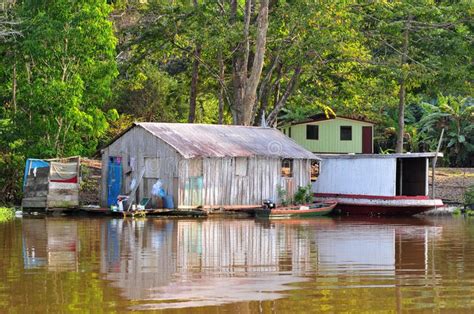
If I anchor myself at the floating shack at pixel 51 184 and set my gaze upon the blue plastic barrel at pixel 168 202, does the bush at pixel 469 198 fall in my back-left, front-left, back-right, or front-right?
front-left

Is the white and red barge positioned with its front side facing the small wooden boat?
no

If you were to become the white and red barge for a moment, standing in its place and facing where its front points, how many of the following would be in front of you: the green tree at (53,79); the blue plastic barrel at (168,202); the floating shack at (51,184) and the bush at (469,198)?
1

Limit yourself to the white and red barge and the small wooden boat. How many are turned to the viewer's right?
2

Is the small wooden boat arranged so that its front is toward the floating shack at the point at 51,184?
no

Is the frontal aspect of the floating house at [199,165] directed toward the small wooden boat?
no

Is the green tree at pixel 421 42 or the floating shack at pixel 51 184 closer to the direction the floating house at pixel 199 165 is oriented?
the floating shack

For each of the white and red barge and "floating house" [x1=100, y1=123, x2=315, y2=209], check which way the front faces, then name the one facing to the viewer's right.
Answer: the white and red barge

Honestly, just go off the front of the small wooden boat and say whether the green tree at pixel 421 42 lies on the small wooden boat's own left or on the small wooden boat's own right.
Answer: on the small wooden boat's own left

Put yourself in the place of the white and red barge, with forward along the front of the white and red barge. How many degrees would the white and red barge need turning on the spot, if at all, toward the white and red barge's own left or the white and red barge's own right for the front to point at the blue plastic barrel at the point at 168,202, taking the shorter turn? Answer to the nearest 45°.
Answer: approximately 135° to the white and red barge's own right

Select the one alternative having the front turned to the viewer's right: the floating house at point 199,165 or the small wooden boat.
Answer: the small wooden boat

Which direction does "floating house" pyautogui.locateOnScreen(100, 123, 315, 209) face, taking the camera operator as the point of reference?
facing the viewer and to the left of the viewer

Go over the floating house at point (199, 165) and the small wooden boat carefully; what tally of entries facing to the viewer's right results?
1

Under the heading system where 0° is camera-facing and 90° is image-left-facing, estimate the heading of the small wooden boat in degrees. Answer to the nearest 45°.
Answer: approximately 270°

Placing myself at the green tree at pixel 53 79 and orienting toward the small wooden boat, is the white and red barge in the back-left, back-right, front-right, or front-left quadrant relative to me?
front-left

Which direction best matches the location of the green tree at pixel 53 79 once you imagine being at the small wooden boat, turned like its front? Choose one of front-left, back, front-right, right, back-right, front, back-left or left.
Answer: back

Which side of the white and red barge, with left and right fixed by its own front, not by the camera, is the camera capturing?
right
